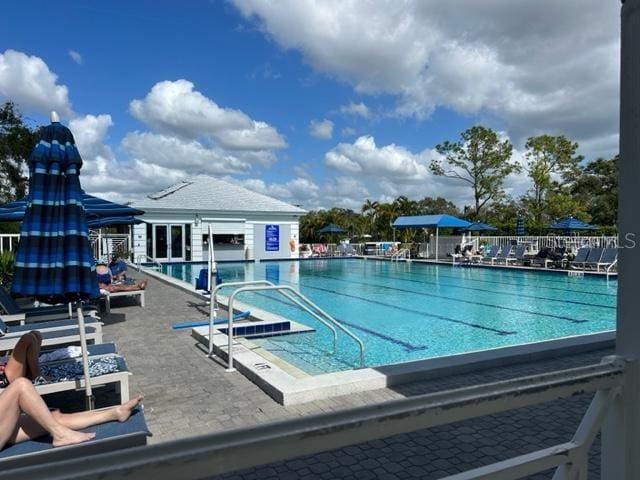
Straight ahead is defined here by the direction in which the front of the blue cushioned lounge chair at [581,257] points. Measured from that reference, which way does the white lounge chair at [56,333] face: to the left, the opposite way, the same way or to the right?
the opposite way

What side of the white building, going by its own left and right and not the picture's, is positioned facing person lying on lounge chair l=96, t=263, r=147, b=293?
front

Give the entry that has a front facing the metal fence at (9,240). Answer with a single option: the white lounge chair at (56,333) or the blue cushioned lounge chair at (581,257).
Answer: the blue cushioned lounge chair

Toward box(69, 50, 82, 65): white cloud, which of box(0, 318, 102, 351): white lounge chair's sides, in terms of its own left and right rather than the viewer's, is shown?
left

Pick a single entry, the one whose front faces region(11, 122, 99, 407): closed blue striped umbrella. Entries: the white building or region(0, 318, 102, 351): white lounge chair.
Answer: the white building

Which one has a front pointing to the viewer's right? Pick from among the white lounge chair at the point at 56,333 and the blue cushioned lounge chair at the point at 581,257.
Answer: the white lounge chair

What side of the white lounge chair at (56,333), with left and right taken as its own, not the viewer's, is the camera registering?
right

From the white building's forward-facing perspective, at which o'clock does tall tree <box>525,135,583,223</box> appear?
The tall tree is roughly at 9 o'clock from the white building.

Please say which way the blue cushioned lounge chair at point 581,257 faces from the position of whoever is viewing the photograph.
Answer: facing the viewer and to the left of the viewer

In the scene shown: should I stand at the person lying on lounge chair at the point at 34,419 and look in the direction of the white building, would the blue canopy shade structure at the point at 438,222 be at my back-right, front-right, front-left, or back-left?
front-right

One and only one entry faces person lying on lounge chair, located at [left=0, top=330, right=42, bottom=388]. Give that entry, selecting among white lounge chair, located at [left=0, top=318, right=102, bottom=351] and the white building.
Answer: the white building

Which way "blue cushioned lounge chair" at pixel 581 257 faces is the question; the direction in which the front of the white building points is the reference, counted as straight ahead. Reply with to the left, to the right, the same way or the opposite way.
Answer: to the right

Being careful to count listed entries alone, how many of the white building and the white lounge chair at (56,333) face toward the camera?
1

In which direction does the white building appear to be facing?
toward the camera

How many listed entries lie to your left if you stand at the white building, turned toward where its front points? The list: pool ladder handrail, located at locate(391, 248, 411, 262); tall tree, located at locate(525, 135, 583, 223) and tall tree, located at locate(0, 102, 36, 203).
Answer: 2
